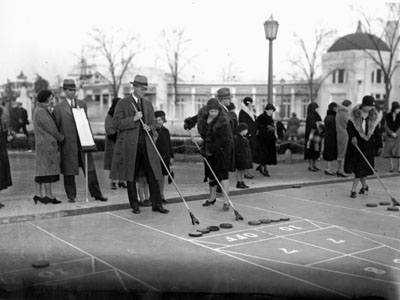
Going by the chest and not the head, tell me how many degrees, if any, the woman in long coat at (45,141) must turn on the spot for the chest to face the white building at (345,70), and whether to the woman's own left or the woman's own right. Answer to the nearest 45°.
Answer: approximately 45° to the woman's own left

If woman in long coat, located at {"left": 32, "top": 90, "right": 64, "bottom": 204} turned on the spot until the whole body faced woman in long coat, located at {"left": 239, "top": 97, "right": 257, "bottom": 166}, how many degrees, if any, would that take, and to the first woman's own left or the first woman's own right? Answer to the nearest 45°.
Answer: approximately 45° to the first woman's own left

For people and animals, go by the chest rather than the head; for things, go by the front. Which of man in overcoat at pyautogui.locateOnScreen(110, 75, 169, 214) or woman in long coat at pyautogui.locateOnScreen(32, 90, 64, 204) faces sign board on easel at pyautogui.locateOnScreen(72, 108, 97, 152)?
the woman in long coat

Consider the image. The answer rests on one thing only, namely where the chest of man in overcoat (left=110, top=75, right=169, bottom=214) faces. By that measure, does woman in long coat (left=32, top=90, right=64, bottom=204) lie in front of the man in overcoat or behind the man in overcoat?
behind

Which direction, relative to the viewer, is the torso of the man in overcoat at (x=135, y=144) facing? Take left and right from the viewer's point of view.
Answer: facing the viewer and to the right of the viewer

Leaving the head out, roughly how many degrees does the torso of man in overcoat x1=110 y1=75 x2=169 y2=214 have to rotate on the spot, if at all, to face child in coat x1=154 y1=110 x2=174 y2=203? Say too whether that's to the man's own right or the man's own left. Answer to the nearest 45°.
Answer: approximately 90° to the man's own left

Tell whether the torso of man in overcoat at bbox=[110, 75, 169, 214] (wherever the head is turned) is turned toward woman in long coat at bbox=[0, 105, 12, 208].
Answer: no

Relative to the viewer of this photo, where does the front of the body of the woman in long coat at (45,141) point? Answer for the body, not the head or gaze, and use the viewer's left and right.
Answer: facing to the right of the viewer

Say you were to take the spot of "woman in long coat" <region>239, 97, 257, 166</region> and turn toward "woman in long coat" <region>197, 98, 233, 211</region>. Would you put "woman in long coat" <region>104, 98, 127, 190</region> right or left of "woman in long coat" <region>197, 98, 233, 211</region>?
right

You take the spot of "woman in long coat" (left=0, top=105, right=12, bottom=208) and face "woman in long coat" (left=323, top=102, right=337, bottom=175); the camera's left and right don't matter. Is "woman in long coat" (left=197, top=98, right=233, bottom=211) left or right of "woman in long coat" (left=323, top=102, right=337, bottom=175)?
right

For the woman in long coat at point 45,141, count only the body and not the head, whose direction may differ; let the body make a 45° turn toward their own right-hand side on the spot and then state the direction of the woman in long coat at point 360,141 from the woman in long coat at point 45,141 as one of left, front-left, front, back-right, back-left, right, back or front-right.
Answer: front-left

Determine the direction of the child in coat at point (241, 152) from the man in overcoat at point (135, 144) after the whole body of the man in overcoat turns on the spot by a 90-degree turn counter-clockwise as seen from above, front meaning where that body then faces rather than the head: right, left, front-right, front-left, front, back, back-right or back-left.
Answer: front

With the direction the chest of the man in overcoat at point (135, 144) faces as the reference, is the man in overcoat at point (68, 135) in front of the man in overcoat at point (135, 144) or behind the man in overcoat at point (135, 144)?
behind

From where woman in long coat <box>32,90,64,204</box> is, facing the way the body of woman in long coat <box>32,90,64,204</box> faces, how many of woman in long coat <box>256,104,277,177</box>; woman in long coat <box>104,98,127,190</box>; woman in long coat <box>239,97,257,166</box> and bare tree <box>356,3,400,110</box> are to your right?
0

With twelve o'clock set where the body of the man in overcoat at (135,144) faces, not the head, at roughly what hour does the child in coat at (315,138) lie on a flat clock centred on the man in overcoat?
The child in coat is roughly at 9 o'clock from the man in overcoat.

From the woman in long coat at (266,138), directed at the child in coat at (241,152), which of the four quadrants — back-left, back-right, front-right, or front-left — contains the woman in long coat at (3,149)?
front-right

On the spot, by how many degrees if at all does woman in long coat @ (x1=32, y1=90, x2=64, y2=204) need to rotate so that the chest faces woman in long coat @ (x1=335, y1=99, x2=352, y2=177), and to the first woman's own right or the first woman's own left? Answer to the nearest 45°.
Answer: approximately 45° to the first woman's own left
